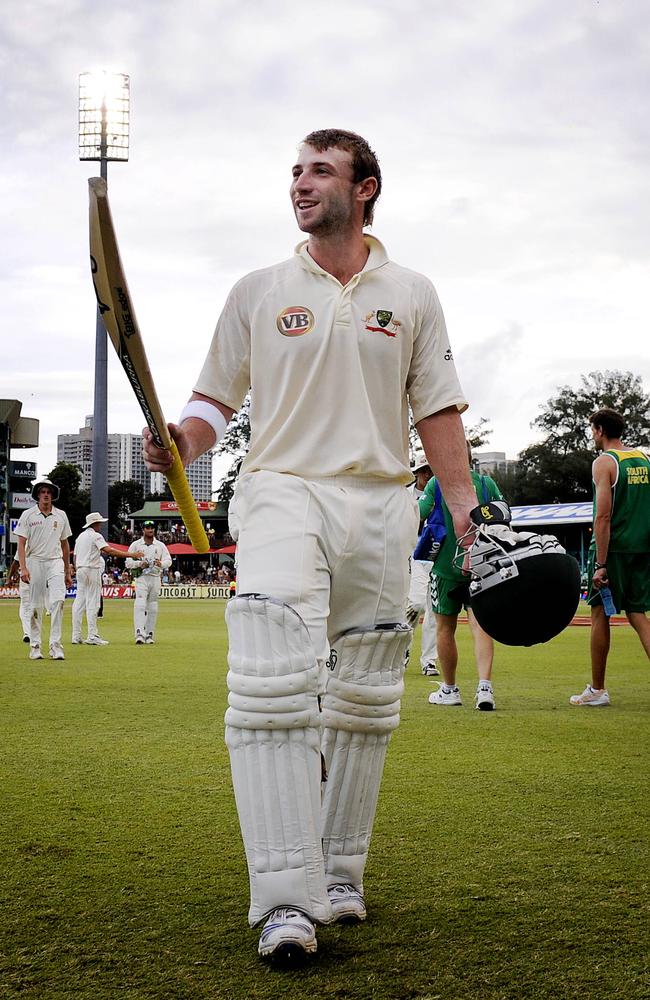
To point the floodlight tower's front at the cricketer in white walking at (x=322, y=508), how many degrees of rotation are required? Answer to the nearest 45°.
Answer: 0° — it already faces them

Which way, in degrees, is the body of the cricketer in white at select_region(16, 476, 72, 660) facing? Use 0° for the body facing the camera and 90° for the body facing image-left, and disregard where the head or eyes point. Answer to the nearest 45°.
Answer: approximately 0°

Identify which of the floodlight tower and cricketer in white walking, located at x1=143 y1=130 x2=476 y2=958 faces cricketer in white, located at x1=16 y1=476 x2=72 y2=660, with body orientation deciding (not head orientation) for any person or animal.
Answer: the floodlight tower

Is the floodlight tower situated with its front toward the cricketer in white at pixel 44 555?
yes

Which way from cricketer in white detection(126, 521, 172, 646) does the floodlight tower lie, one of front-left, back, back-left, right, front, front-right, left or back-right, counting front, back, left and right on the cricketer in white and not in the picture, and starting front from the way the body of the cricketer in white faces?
back

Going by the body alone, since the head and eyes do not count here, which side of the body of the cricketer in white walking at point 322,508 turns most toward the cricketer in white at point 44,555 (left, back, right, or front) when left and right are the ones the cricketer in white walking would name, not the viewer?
back

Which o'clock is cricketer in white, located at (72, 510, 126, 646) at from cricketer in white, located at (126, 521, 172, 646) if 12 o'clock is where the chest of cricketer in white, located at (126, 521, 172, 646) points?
cricketer in white, located at (72, 510, 126, 646) is roughly at 4 o'clock from cricketer in white, located at (126, 521, 172, 646).

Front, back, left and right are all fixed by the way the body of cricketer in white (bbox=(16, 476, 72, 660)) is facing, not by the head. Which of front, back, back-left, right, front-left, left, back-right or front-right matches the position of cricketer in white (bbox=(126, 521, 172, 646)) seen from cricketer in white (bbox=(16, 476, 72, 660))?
back-left

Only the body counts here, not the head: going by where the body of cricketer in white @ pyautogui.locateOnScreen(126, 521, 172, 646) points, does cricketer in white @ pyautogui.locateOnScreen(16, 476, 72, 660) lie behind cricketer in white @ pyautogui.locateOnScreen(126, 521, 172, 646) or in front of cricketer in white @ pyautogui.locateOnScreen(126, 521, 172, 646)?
in front

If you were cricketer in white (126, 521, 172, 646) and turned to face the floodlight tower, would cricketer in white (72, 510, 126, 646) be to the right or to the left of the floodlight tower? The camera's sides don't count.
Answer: left
